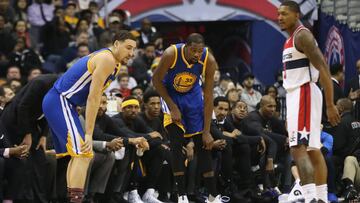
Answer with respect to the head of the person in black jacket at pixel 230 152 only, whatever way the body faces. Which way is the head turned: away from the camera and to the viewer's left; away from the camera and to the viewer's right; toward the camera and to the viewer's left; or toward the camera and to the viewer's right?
toward the camera and to the viewer's left

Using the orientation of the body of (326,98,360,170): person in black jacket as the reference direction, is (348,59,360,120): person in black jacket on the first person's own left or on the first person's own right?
on the first person's own right

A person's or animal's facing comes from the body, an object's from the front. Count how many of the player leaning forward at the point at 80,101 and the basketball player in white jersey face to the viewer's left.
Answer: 1

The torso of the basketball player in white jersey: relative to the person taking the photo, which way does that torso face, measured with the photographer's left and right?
facing to the left of the viewer

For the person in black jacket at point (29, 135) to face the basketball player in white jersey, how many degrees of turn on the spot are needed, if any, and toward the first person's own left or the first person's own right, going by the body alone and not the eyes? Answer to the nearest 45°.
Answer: approximately 45° to the first person's own right

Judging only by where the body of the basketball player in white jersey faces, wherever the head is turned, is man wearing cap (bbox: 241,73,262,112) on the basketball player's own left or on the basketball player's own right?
on the basketball player's own right

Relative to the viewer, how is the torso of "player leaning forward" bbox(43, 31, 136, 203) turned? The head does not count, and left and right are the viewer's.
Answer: facing to the right of the viewer

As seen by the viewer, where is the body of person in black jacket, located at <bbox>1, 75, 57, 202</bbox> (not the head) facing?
to the viewer's right

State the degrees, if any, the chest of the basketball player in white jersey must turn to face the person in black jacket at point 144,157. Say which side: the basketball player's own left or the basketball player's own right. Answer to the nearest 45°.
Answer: approximately 45° to the basketball player's own right
